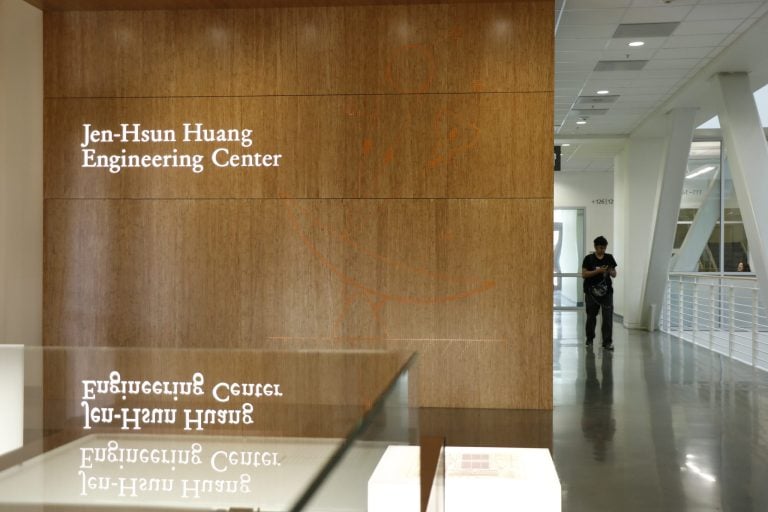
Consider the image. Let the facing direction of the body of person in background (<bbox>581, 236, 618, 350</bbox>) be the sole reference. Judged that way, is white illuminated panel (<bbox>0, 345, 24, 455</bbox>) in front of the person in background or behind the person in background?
in front

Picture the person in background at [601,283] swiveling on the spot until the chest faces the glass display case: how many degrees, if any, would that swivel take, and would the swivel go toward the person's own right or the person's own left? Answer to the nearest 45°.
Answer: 0° — they already face it

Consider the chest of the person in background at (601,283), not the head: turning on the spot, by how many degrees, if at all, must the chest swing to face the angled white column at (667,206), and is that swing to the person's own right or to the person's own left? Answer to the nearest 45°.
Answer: approximately 135° to the person's own left

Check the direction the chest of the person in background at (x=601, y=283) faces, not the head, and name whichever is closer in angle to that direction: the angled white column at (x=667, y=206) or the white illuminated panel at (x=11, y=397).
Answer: the white illuminated panel

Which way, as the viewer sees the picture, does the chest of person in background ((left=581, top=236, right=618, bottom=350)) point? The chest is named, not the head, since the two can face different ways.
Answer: toward the camera

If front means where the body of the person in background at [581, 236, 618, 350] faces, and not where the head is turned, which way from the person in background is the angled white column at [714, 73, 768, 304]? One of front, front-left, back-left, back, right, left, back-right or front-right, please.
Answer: front-left

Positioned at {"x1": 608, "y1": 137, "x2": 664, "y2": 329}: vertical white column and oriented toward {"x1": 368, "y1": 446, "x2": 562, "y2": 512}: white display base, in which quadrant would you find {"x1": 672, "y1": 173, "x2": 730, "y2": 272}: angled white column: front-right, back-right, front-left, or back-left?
back-left

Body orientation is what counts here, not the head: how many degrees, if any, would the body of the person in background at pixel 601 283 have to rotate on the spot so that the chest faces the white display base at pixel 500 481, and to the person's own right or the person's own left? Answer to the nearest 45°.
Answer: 0° — they already face it

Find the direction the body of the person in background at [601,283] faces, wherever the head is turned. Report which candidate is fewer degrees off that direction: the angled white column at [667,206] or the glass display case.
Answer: the glass display case

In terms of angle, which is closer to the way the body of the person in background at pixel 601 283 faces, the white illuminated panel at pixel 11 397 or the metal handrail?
the white illuminated panel

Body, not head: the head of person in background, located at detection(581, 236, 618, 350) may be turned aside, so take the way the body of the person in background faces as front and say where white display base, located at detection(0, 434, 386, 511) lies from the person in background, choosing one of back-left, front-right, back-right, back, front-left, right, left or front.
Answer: front

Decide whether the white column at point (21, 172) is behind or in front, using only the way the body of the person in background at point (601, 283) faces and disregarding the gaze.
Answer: in front
